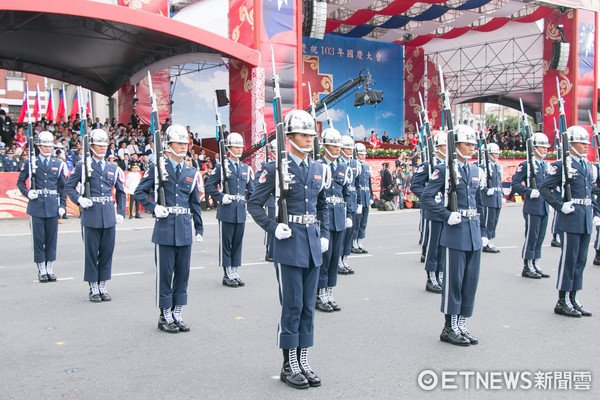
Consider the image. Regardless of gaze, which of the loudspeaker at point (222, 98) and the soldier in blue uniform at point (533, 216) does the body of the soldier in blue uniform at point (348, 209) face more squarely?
the soldier in blue uniform

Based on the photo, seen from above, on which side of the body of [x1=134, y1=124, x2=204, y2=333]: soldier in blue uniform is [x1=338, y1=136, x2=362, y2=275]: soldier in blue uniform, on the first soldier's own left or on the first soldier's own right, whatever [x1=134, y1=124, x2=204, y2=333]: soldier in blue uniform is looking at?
on the first soldier's own left

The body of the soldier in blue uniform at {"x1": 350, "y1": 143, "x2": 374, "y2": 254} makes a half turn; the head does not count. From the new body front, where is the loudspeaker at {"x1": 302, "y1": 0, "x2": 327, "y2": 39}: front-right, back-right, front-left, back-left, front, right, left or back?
front-right

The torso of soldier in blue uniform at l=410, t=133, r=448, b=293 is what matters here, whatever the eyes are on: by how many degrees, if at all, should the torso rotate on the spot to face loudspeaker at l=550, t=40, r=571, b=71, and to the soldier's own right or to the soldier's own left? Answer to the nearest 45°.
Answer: approximately 135° to the soldier's own left

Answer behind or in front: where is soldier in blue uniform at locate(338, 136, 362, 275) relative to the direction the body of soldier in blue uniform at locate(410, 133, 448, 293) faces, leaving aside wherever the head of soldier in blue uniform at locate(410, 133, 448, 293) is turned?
behind

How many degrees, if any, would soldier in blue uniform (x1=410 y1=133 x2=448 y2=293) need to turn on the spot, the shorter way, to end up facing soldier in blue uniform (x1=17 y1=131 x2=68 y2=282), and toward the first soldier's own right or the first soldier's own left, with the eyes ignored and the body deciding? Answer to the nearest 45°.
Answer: approximately 135° to the first soldier's own right

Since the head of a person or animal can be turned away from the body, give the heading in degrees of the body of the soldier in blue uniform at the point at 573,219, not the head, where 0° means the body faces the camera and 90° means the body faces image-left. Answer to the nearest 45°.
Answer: approximately 315°
